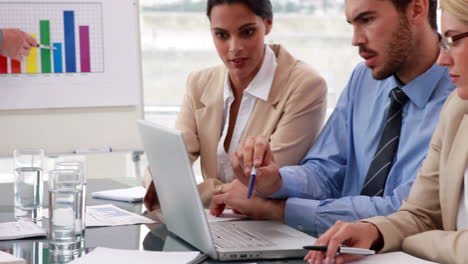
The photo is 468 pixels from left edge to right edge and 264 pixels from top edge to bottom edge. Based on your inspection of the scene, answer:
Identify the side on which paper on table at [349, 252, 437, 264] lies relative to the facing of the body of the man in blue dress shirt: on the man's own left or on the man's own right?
on the man's own left

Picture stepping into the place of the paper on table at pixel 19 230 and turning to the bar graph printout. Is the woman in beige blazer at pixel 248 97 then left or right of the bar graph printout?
right

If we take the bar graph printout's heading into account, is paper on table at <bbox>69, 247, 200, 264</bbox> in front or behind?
in front

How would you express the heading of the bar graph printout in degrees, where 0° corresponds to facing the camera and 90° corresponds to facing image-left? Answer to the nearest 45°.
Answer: approximately 0°

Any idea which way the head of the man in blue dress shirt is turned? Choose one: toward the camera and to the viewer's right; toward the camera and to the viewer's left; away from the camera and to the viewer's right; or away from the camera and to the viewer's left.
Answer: toward the camera and to the viewer's left

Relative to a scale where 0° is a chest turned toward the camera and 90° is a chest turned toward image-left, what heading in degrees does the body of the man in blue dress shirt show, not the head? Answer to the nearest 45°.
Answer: approximately 45°

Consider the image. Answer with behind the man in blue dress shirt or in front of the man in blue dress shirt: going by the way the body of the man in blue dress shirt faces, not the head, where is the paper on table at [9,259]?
in front

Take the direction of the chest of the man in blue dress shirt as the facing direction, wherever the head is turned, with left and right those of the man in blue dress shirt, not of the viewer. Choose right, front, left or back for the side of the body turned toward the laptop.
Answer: front

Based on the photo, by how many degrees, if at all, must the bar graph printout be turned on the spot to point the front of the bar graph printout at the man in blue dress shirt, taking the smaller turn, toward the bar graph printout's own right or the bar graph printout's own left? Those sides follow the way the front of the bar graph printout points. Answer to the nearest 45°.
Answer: approximately 45° to the bar graph printout's own left

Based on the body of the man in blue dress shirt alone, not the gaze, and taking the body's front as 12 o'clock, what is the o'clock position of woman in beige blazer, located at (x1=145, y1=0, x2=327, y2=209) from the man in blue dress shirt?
The woman in beige blazer is roughly at 3 o'clock from the man in blue dress shirt.

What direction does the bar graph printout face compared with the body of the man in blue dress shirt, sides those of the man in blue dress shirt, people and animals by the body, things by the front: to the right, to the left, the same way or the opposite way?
to the left

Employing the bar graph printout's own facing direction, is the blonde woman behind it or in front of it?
in front

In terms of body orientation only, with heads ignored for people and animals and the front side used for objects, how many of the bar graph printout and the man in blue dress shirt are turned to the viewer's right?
0
